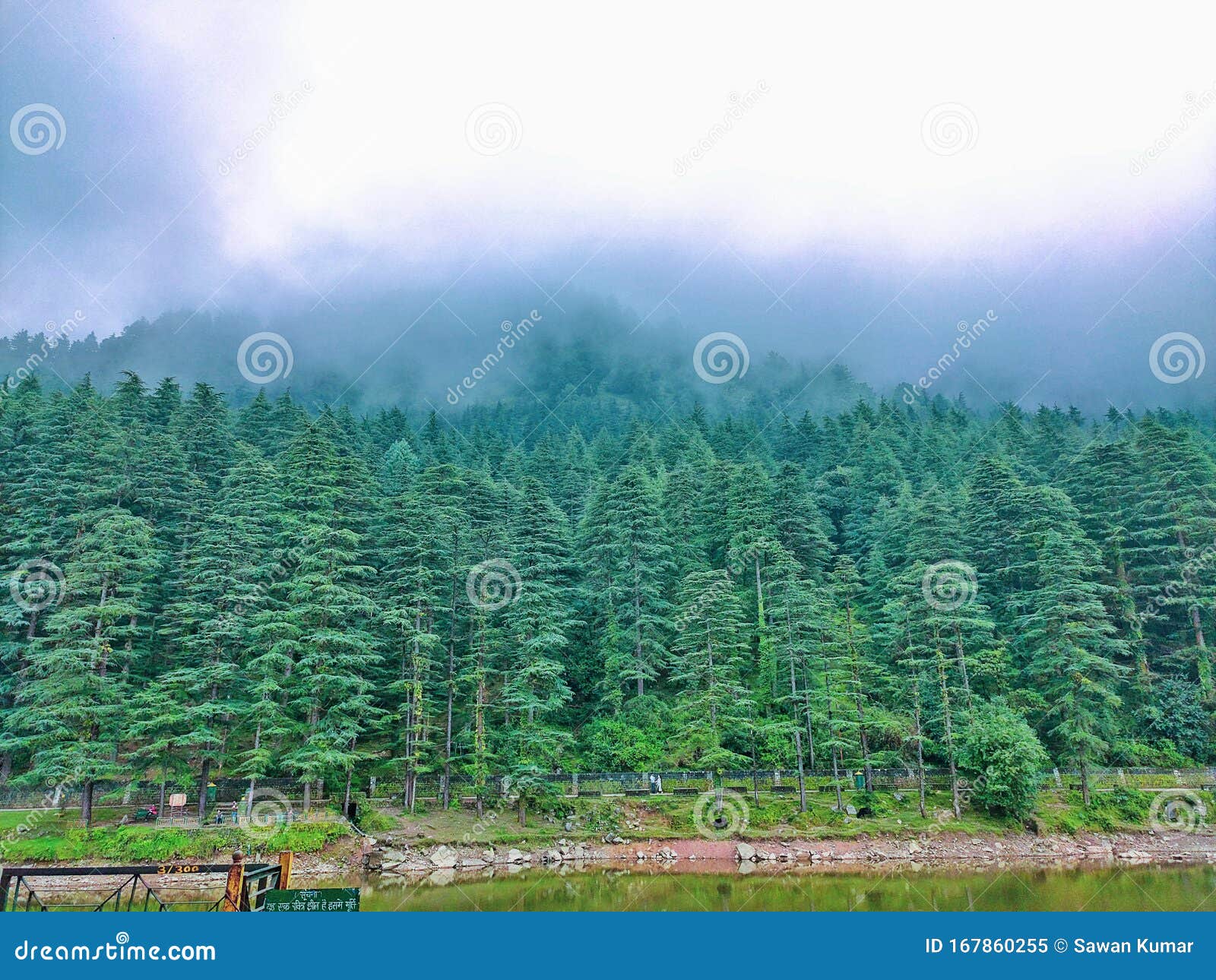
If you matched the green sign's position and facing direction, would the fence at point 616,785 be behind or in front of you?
behind

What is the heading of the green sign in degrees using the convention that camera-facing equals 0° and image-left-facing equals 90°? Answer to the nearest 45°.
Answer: approximately 0°
